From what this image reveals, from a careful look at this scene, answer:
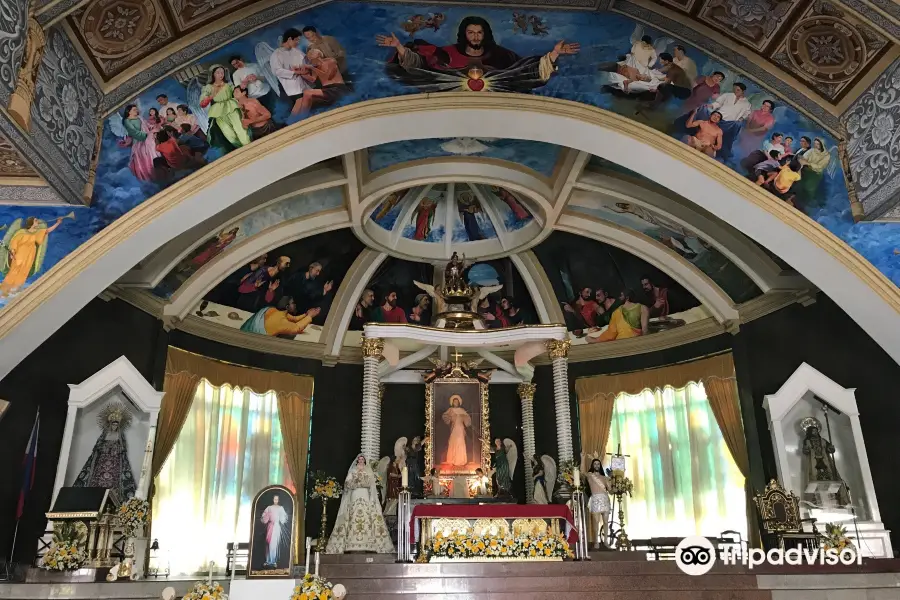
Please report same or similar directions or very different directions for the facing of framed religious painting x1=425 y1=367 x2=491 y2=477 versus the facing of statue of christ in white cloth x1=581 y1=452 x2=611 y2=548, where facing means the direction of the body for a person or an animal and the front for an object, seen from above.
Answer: same or similar directions

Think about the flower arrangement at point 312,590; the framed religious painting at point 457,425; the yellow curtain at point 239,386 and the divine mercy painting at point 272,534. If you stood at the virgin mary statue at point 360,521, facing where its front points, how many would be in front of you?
2

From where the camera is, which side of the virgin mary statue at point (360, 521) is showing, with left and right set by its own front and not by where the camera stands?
front

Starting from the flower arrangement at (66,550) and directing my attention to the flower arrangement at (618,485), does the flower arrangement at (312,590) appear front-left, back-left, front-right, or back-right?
front-right

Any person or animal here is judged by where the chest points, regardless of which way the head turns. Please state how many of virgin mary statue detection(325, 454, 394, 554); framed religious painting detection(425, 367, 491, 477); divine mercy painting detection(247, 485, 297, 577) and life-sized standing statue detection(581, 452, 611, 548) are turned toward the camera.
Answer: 4

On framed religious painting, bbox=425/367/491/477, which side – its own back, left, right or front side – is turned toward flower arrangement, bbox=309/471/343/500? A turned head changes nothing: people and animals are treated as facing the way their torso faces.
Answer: right

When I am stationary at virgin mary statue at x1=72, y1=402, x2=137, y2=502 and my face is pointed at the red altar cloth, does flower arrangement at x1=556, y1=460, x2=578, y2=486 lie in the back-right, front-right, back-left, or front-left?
front-left

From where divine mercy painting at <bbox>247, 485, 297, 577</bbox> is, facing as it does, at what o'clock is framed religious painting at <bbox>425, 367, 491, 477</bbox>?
The framed religious painting is roughly at 7 o'clock from the divine mercy painting.

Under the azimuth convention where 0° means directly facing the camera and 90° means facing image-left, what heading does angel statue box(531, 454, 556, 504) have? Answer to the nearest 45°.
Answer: approximately 45°

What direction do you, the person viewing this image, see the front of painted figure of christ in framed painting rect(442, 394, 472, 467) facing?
facing the viewer

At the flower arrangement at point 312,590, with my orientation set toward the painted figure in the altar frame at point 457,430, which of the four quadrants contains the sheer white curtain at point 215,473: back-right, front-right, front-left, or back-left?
front-left

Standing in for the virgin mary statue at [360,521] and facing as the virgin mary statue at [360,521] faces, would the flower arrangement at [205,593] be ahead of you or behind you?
ahead

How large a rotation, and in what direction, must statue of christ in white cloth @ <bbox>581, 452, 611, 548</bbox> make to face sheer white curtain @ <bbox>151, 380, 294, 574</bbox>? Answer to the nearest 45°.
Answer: approximately 90° to its right

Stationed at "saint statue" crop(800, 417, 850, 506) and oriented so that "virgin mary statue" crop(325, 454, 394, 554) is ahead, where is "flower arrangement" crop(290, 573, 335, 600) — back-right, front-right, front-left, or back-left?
front-left

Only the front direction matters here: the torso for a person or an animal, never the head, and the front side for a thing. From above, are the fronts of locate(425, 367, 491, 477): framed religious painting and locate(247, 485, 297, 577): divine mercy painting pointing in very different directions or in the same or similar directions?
same or similar directions
